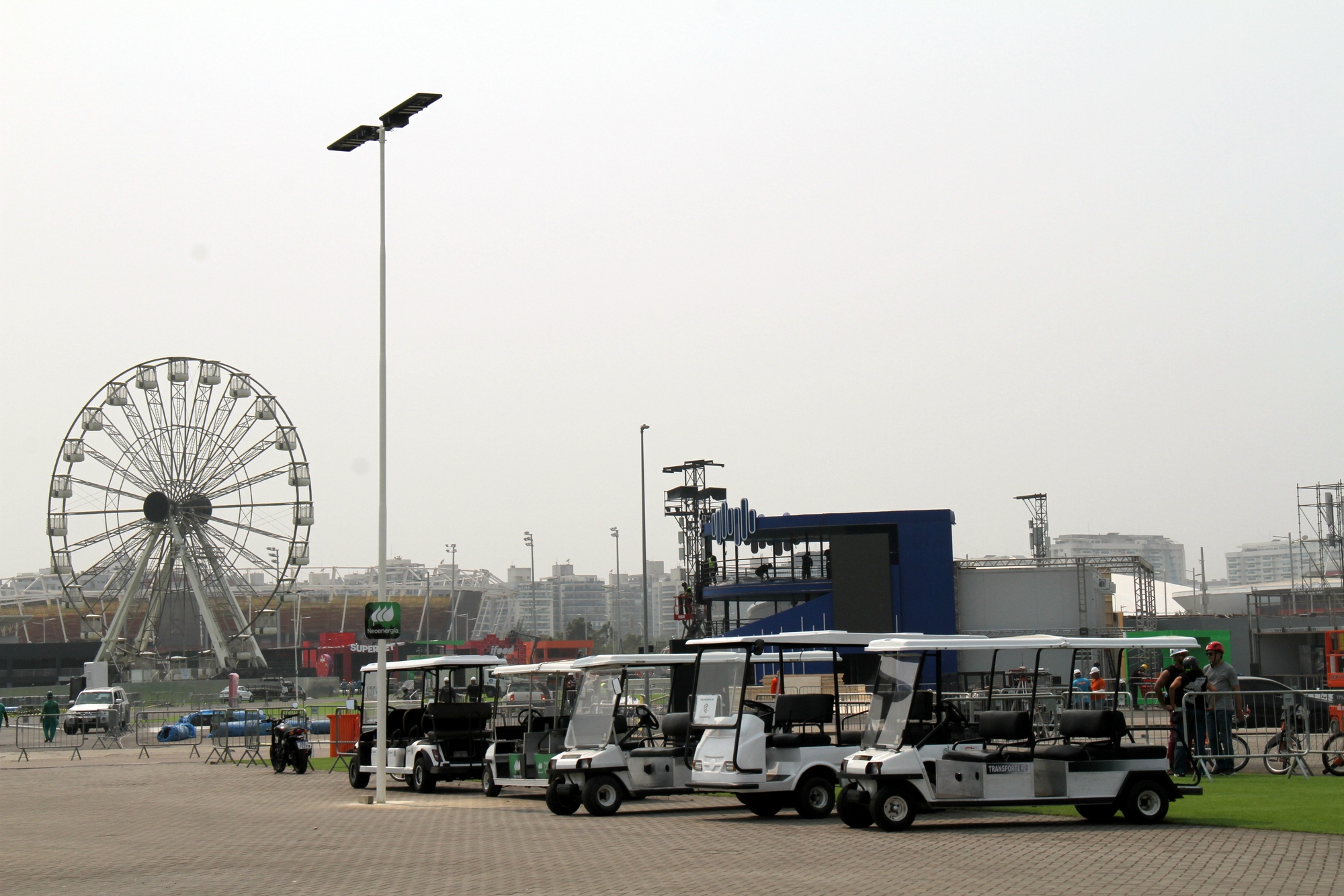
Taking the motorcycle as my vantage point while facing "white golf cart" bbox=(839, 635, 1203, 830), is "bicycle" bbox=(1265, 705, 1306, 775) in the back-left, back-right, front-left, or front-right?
front-left

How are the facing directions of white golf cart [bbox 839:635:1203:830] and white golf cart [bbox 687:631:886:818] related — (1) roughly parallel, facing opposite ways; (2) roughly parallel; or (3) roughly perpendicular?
roughly parallel

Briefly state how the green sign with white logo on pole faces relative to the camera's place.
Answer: facing the viewer

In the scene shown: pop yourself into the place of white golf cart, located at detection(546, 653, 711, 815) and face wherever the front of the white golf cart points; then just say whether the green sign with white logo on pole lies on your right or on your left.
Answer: on your right

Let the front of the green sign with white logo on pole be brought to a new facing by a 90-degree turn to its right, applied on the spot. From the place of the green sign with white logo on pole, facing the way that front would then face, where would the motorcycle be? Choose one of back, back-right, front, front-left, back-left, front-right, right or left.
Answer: right

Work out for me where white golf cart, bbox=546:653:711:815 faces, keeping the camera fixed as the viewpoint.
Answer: facing the viewer and to the left of the viewer

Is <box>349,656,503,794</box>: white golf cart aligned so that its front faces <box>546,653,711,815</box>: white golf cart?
no

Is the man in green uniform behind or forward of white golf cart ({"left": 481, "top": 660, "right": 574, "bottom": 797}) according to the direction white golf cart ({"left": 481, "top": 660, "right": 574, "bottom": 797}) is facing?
forward

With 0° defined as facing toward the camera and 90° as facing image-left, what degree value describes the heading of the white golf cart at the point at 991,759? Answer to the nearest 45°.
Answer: approximately 45°

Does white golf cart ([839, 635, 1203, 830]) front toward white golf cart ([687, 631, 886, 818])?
no

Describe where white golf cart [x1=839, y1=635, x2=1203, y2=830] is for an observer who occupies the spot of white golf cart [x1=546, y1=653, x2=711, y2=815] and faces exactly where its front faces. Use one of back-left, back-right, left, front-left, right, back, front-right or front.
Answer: left

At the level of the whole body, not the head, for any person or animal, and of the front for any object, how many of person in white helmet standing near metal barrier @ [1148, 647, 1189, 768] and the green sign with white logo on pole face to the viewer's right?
1

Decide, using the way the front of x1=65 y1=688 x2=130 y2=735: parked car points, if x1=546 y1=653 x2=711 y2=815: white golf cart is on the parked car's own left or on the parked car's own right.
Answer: on the parked car's own left
